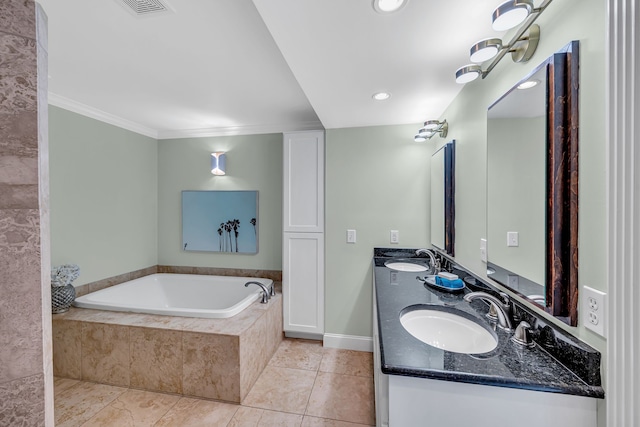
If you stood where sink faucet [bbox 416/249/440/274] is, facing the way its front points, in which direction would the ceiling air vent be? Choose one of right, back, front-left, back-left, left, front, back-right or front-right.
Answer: front-left

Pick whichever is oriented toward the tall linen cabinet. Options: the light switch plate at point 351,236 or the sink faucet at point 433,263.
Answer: the sink faucet

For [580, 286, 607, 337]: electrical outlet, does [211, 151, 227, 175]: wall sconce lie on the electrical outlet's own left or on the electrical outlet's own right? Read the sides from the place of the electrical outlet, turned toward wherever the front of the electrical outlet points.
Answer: on the electrical outlet's own right

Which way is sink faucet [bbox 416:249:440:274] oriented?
to the viewer's left

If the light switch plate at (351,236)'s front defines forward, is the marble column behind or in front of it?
in front

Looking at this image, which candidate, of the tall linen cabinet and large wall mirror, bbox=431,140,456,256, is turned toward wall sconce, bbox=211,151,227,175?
the large wall mirror

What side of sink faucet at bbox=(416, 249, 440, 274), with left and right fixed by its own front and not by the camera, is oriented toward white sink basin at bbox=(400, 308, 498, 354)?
left

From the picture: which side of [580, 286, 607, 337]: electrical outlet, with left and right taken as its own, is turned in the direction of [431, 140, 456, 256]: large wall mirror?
right

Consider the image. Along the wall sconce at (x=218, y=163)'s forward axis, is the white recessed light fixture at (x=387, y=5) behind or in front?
in front

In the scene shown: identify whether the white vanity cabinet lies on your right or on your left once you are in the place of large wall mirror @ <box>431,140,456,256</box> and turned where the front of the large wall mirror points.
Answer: on your left

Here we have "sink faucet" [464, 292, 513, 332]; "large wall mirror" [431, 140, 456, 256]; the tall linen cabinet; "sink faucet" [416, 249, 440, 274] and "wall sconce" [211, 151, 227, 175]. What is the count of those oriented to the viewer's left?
3

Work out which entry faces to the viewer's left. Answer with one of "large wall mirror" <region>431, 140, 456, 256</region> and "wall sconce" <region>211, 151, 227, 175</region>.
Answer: the large wall mirror

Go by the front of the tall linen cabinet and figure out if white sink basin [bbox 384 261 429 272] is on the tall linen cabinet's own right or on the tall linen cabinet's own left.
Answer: on the tall linen cabinet's own left

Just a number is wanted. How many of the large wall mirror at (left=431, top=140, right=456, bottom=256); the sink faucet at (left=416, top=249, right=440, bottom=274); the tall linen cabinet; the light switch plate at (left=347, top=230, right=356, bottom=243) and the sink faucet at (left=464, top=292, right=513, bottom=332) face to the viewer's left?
3

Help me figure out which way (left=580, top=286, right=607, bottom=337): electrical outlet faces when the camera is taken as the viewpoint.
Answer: facing the viewer and to the left of the viewer

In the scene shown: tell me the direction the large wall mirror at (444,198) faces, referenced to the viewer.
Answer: facing to the left of the viewer
